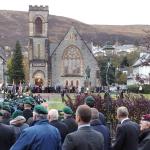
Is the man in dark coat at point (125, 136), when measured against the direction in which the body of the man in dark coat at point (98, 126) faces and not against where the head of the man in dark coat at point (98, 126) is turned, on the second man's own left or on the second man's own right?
on the second man's own right

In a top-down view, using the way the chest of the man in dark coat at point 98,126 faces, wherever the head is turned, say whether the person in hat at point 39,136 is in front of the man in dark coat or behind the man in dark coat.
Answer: behind

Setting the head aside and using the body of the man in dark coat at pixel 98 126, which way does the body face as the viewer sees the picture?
away from the camera

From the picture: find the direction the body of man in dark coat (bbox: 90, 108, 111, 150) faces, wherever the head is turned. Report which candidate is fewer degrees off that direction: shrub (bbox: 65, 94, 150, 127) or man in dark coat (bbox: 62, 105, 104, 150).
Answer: the shrub

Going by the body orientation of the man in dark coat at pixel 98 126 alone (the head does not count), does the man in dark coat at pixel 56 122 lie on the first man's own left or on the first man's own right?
on the first man's own left

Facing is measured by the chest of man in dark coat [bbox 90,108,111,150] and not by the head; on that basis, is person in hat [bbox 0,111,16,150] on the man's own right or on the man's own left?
on the man's own left

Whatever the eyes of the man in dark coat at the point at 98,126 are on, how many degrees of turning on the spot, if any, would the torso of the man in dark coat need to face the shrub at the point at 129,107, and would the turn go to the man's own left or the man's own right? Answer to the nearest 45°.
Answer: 0° — they already face it
